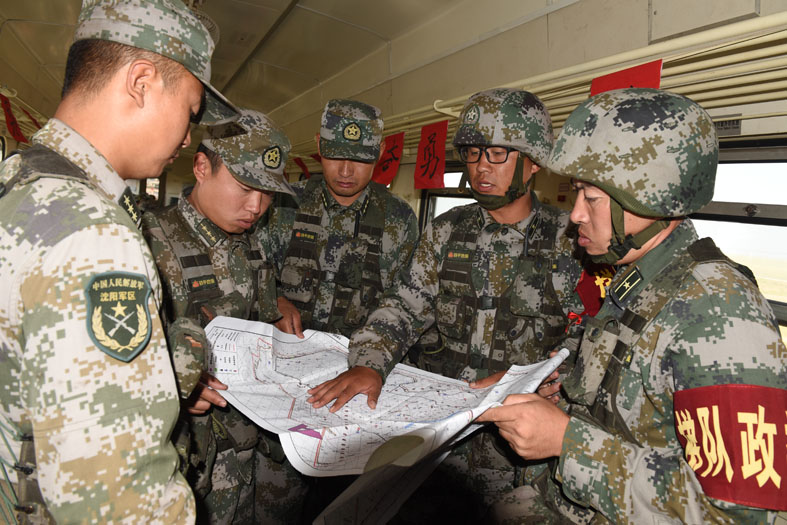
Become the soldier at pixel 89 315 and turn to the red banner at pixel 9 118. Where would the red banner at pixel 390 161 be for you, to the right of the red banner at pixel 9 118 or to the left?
right

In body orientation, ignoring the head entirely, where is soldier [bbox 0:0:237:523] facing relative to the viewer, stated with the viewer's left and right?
facing to the right of the viewer

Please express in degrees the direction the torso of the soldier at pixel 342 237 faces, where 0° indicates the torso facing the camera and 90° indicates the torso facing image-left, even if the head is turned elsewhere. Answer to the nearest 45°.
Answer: approximately 0°

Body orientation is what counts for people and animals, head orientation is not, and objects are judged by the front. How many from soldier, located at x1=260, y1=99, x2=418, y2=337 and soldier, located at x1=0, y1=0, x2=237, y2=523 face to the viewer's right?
1

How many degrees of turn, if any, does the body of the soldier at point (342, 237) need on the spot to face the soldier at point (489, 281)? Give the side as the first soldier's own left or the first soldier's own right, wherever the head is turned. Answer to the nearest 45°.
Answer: approximately 45° to the first soldier's own left

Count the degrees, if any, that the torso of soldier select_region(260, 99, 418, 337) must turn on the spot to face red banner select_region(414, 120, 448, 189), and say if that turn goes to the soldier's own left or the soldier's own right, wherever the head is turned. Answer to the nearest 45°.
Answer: approximately 135° to the soldier's own left

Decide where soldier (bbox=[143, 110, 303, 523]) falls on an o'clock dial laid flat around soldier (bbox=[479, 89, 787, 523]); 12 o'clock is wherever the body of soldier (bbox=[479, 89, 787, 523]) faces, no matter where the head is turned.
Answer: soldier (bbox=[143, 110, 303, 523]) is roughly at 12 o'clock from soldier (bbox=[479, 89, 787, 523]).

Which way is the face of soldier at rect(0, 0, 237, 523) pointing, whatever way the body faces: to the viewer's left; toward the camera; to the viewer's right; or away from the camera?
to the viewer's right
